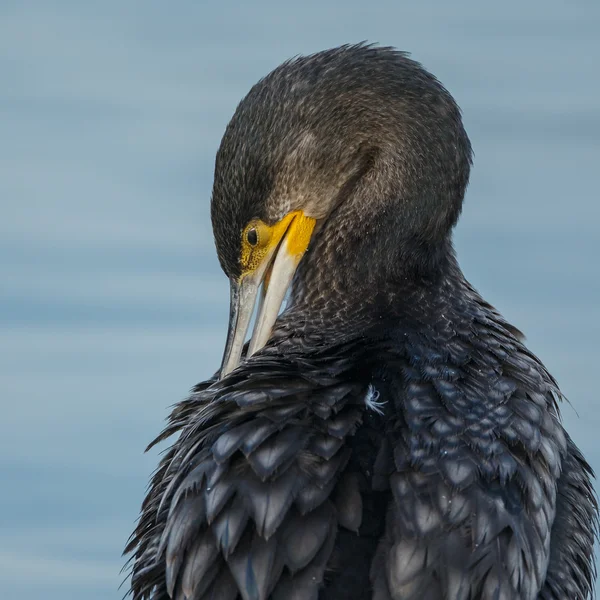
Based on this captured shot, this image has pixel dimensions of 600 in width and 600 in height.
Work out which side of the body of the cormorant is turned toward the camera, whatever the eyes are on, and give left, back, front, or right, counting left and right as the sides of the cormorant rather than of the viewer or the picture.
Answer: back
